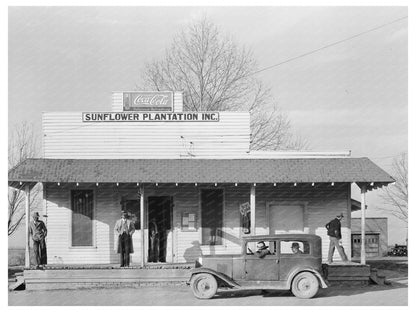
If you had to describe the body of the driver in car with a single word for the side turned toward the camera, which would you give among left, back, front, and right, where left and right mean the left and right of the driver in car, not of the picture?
left

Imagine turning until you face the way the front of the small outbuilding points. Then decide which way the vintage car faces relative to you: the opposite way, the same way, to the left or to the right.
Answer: to the right

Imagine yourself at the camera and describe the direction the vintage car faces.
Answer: facing to the left of the viewer

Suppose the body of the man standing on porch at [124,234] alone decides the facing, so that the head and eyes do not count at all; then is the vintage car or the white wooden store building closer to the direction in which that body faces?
the vintage car

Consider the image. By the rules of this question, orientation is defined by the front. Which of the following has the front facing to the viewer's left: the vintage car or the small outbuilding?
the vintage car
